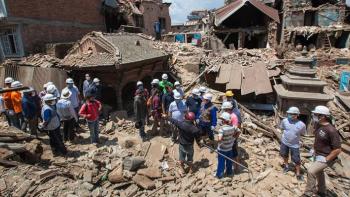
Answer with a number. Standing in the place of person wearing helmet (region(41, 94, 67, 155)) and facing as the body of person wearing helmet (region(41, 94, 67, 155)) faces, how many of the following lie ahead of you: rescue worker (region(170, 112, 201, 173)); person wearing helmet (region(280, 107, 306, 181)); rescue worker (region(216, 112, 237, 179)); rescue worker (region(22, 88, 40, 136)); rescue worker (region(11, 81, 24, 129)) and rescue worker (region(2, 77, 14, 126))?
3

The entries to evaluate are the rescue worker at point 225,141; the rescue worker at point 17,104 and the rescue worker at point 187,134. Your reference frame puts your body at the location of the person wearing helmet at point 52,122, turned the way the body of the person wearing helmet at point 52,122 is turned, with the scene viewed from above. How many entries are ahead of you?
2

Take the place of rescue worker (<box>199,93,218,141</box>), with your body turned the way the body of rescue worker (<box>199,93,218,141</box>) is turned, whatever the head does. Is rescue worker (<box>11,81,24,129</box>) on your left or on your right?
on your right

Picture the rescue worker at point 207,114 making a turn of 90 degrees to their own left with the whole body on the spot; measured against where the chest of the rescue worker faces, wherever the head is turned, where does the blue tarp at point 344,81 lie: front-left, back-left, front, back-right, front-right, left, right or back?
left

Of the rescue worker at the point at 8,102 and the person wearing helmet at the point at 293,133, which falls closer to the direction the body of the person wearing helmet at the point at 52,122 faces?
the person wearing helmet

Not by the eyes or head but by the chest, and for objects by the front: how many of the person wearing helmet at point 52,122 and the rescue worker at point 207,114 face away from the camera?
0

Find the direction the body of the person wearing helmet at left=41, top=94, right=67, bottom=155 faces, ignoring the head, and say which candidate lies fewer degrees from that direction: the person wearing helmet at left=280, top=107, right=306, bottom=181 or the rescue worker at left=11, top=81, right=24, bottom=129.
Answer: the person wearing helmet

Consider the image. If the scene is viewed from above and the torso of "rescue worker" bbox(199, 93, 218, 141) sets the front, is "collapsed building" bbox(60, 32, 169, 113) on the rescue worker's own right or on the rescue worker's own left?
on the rescue worker's own right

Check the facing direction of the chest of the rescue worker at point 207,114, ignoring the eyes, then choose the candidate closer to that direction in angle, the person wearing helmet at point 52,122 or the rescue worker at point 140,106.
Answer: the person wearing helmet

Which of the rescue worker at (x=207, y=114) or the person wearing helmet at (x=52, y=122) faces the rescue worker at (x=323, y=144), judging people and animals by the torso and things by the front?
the person wearing helmet
